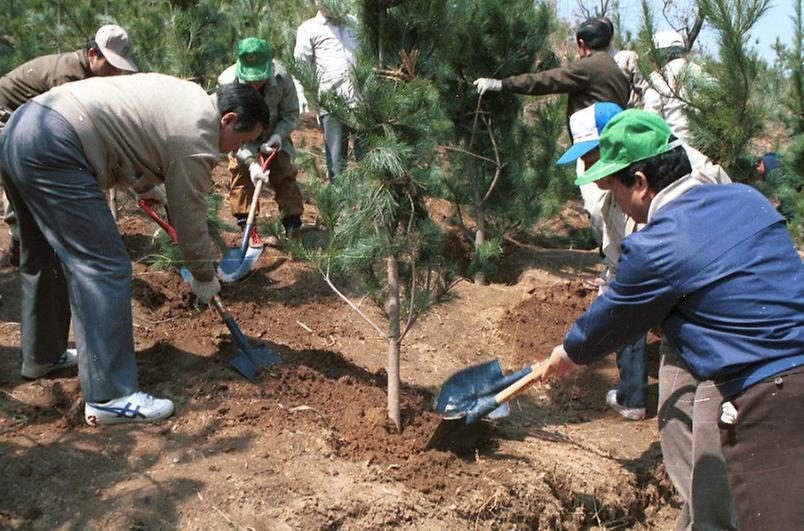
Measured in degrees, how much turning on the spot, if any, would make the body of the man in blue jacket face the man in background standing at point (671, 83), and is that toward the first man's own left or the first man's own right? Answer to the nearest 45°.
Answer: approximately 45° to the first man's own right

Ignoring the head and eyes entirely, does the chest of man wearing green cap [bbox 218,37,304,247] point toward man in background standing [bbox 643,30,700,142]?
no

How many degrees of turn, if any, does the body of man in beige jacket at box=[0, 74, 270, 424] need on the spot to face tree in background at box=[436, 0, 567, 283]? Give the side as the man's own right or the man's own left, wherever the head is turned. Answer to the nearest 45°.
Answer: approximately 45° to the man's own left

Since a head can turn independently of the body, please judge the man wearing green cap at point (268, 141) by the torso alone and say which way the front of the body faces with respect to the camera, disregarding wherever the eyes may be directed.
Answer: toward the camera

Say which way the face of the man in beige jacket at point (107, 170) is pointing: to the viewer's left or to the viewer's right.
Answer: to the viewer's right

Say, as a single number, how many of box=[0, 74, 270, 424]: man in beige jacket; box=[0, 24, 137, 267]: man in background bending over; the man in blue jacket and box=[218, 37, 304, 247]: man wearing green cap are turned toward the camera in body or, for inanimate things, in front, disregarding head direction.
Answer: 1

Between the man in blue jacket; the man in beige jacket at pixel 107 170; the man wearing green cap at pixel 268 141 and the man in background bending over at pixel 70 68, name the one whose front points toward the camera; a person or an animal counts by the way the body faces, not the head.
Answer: the man wearing green cap

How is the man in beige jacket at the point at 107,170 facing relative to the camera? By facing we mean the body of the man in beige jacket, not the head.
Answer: to the viewer's right

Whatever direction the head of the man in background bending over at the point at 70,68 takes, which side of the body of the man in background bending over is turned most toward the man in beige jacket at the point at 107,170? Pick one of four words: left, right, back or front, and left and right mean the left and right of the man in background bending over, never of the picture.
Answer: right

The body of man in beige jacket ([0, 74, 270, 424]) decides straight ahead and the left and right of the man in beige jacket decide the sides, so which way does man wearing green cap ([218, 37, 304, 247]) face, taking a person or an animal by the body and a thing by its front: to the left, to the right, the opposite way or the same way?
to the right

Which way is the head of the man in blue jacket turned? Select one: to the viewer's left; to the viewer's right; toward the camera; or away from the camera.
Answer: to the viewer's left

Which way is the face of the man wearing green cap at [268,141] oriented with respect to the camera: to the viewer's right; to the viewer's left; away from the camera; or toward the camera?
toward the camera

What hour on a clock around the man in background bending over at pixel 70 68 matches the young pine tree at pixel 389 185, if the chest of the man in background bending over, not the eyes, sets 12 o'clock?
The young pine tree is roughly at 2 o'clock from the man in background bending over.

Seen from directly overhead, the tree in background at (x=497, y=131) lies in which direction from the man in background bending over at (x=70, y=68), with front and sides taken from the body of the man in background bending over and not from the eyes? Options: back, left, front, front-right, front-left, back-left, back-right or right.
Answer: front

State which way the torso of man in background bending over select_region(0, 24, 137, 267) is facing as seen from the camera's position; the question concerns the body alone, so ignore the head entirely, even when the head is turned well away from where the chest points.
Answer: to the viewer's right
